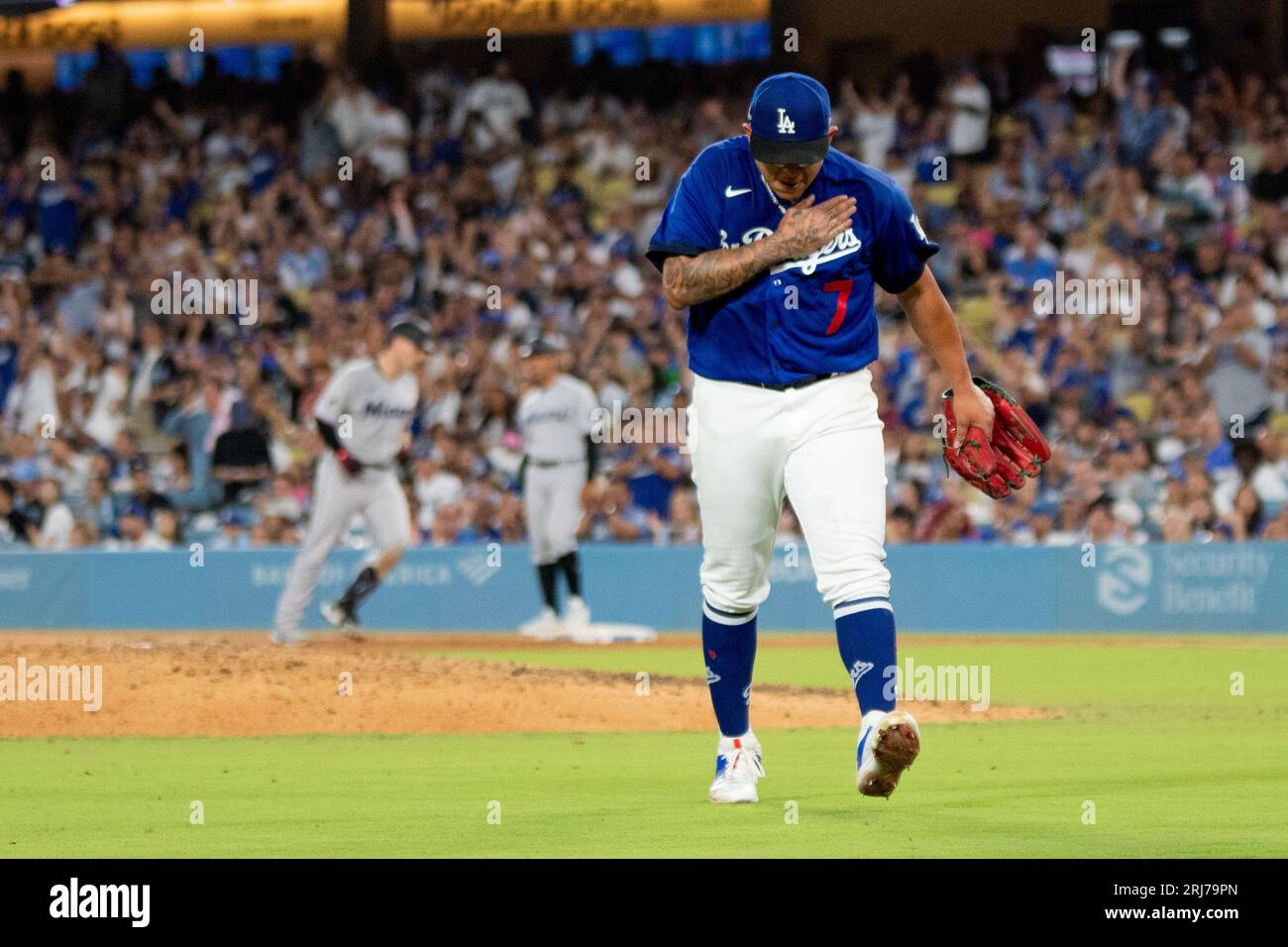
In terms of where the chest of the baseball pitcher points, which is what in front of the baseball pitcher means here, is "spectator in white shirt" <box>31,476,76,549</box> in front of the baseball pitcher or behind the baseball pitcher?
behind

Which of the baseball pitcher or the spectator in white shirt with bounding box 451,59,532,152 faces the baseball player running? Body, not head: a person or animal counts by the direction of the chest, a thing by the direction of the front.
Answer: the spectator in white shirt

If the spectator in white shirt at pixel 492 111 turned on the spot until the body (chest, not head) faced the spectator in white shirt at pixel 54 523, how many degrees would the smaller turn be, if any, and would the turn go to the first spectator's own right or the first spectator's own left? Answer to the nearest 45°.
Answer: approximately 45° to the first spectator's own right

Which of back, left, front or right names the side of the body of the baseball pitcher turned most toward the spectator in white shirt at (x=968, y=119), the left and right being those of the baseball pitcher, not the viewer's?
back

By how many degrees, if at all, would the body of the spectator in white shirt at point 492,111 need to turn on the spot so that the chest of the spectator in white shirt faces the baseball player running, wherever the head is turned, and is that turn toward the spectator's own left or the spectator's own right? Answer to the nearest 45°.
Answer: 0° — they already face them

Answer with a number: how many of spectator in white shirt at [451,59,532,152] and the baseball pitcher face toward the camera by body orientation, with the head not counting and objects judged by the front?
2
